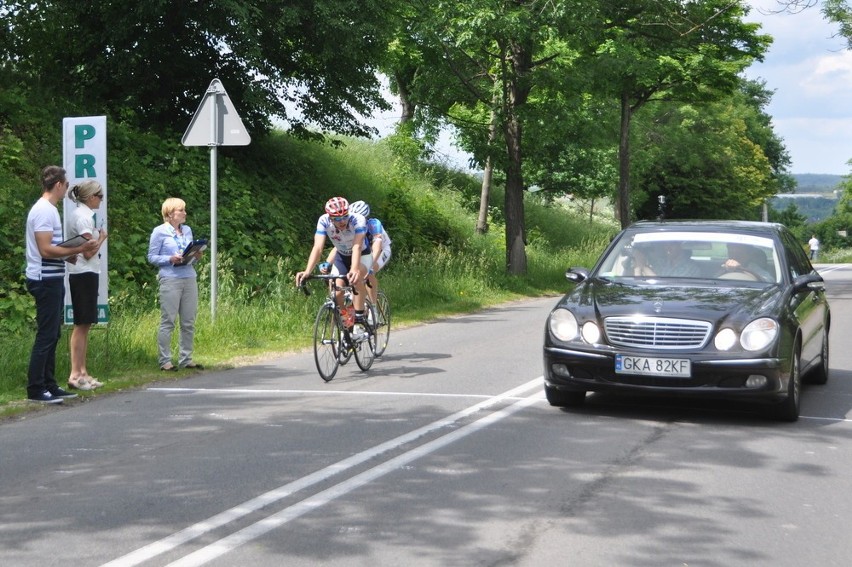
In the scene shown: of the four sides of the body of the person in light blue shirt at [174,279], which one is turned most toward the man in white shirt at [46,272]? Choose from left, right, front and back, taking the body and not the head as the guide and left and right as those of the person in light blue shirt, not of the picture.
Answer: right

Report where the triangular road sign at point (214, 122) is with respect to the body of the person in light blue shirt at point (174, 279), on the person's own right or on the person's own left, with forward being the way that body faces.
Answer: on the person's own left

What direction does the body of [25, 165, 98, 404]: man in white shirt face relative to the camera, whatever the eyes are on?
to the viewer's right

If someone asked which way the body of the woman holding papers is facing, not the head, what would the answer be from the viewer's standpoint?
to the viewer's right

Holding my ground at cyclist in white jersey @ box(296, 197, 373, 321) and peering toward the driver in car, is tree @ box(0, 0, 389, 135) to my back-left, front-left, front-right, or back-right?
back-left

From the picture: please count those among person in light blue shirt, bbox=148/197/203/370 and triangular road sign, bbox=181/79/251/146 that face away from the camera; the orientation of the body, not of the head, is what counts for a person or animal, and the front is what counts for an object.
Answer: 1

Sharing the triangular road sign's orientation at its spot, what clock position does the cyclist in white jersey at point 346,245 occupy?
The cyclist in white jersey is roughly at 5 o'clock from the triangular road sign.

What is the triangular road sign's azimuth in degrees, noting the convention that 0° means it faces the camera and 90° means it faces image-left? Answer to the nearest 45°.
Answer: approximately 180°

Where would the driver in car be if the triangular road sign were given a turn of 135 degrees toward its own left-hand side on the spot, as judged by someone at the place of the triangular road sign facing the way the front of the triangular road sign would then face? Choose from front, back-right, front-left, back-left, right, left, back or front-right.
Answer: left

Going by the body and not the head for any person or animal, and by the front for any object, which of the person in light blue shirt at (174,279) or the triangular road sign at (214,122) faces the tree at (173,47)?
the triangular road sign

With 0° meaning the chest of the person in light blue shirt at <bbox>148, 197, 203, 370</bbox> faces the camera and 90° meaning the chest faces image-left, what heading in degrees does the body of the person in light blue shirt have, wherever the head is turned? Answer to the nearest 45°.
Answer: approximately 315°

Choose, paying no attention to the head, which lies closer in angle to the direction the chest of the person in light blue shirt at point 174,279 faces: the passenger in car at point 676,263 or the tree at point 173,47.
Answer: the passenger in car
